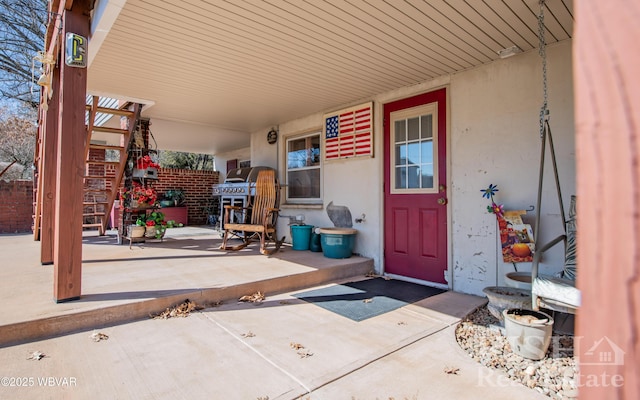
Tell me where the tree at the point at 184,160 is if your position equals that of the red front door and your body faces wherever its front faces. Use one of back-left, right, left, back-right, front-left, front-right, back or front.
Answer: right

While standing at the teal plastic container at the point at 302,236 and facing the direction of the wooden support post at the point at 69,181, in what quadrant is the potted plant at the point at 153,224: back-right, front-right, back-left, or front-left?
front-right

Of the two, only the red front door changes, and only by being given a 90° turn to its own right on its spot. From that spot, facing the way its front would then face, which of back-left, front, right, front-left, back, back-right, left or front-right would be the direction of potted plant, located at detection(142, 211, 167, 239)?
front-left

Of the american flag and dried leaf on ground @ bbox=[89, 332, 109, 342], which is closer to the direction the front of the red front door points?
the dried leaf on ground

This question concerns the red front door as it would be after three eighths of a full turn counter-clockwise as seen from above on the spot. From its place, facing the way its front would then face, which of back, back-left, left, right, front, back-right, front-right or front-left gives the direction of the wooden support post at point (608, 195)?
right

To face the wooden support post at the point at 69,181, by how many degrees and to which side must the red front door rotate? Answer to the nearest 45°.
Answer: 0° — it already faces it

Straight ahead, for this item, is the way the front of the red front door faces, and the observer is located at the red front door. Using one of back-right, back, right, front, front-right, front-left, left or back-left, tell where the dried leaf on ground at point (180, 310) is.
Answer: front

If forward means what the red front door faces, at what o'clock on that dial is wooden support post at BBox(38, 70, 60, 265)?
The wooden support post is roughly at 1 o'clock from the red front door.

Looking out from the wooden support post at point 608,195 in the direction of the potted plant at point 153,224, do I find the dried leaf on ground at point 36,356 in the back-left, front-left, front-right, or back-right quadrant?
front-left

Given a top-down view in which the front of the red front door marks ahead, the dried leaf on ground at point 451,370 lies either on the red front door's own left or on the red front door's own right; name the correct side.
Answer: on the red front door's own left

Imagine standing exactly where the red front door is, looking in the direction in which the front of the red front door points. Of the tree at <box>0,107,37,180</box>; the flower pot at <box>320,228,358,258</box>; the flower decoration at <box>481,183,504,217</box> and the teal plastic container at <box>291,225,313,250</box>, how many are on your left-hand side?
1

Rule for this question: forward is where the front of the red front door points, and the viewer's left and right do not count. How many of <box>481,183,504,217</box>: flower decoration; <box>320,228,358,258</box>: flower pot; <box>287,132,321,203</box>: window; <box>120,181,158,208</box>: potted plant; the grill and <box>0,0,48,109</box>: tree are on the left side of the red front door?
1

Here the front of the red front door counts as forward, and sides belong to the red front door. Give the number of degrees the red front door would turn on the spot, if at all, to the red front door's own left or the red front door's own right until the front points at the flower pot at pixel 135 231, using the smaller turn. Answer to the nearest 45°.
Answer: approximately 45° to the red front door's own right

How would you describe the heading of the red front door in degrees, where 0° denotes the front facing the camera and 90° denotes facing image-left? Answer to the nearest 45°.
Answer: approximately 45°

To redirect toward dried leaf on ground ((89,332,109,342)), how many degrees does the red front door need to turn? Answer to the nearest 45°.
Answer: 0° — it already faces it

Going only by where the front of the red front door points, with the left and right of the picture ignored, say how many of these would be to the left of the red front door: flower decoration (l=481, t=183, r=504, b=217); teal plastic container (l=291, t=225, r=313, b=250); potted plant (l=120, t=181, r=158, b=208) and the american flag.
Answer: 1

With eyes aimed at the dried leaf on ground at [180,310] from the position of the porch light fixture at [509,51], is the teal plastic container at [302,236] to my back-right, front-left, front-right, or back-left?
front-right

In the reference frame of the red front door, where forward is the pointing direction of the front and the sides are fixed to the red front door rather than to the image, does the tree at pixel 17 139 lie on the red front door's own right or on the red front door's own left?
on the red front door's own right
